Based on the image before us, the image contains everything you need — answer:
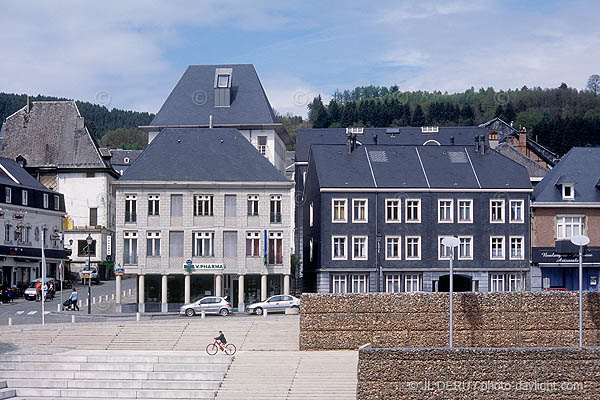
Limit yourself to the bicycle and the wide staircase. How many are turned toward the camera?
1

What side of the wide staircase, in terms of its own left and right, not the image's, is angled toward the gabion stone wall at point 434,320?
left

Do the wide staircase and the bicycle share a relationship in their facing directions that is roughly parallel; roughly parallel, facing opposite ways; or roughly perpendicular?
roughly perpendicular

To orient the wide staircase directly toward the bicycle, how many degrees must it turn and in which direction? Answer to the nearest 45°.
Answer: approximately 135° to its left

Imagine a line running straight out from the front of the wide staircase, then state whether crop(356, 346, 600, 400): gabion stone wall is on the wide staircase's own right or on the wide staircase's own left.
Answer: on the wide staircase's own left
